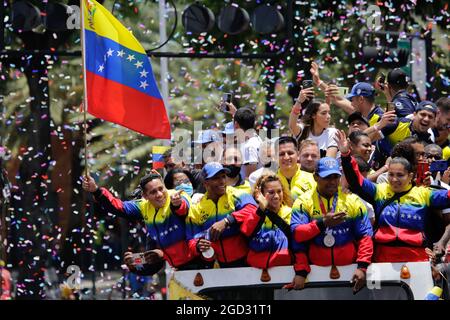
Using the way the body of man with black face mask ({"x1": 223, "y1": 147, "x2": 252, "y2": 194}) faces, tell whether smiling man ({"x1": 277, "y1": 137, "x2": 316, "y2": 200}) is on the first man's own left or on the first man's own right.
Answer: on the first man's own left

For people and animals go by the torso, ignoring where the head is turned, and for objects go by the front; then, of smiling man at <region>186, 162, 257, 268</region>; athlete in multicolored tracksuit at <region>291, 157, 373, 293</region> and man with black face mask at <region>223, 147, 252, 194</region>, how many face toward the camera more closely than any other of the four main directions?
3

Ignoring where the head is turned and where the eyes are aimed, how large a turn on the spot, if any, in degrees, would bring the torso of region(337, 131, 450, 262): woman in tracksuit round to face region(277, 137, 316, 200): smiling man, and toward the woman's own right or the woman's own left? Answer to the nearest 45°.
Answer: approximately 135° to the woman's own right

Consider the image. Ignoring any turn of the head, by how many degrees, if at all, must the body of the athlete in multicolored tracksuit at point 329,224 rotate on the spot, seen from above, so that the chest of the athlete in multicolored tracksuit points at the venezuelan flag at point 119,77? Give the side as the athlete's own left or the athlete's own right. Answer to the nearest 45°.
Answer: approximately 135° to the athlete's own right

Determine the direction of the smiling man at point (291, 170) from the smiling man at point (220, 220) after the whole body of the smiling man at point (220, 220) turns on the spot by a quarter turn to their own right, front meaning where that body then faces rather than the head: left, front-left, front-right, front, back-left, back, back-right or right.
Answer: back-right
